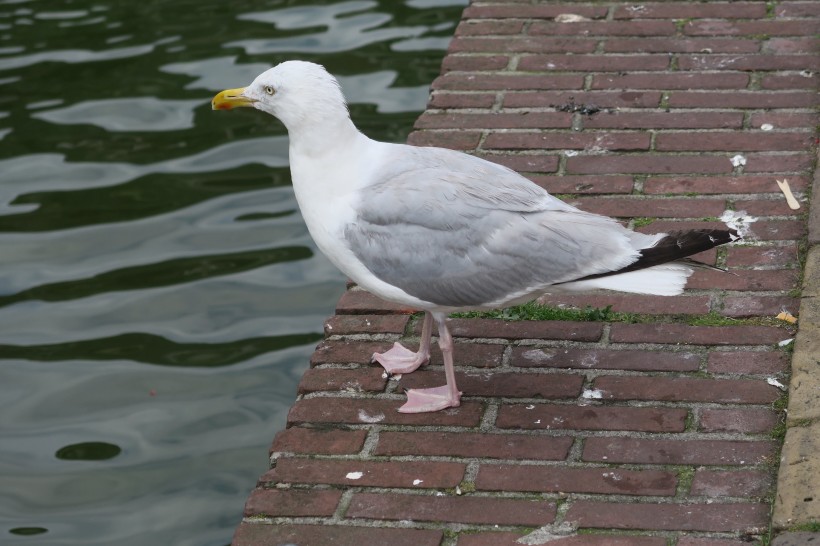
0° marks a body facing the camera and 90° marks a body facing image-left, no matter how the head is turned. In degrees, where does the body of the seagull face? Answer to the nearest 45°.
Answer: approximately 90°
